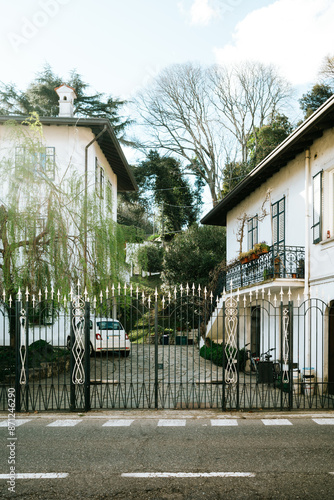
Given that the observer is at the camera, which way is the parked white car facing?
facing away from the viewer and to the left of the viewer

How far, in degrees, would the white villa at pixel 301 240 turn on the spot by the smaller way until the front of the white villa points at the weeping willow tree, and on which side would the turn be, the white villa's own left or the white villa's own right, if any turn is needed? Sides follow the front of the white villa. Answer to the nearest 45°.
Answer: approximately 45° to the white villa's own right

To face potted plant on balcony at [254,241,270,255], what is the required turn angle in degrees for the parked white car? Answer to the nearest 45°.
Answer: approximately 135° to its right

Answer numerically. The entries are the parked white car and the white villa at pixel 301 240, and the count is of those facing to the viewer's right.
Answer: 0
